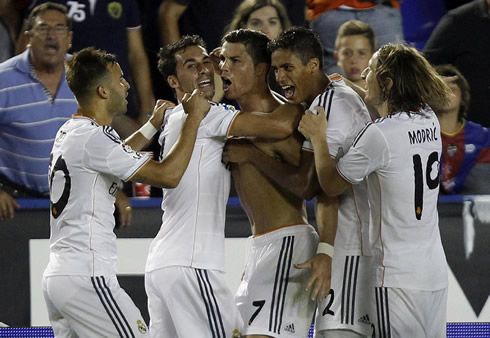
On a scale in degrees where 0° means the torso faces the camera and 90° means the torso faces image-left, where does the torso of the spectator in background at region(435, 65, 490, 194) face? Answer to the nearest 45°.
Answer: approximately 45°

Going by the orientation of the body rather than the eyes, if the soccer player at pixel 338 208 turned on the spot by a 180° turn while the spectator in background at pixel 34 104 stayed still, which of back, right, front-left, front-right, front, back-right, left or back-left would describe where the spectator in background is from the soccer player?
back-left

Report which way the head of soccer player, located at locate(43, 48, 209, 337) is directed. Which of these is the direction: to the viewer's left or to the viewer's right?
to the viewer's right

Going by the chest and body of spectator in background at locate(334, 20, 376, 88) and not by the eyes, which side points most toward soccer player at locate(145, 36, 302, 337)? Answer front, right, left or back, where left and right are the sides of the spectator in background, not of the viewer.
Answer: front

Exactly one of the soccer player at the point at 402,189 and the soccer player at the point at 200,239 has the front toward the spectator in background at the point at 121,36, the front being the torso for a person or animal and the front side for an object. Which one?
the soccer player at the point at 402,189

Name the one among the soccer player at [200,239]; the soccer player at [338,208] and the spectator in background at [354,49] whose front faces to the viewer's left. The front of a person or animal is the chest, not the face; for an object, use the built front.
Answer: the soccer player at [338,208]

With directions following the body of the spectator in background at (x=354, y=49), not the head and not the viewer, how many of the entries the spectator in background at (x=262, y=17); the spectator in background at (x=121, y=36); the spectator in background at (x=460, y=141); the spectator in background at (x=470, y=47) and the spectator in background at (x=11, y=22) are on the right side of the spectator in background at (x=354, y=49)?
3

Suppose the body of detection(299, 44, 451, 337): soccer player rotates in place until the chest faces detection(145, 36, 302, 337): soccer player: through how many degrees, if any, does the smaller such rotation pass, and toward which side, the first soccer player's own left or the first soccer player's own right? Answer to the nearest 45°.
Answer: approximately 45° to the first soccer player's own left

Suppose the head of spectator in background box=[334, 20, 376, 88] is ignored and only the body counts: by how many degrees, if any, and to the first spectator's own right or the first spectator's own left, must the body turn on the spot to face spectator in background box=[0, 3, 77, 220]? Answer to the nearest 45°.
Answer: approximately 90° to the first spectator's own right

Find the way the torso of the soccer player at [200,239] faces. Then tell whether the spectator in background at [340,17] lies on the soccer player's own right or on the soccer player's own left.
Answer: on the soccer player's own left
